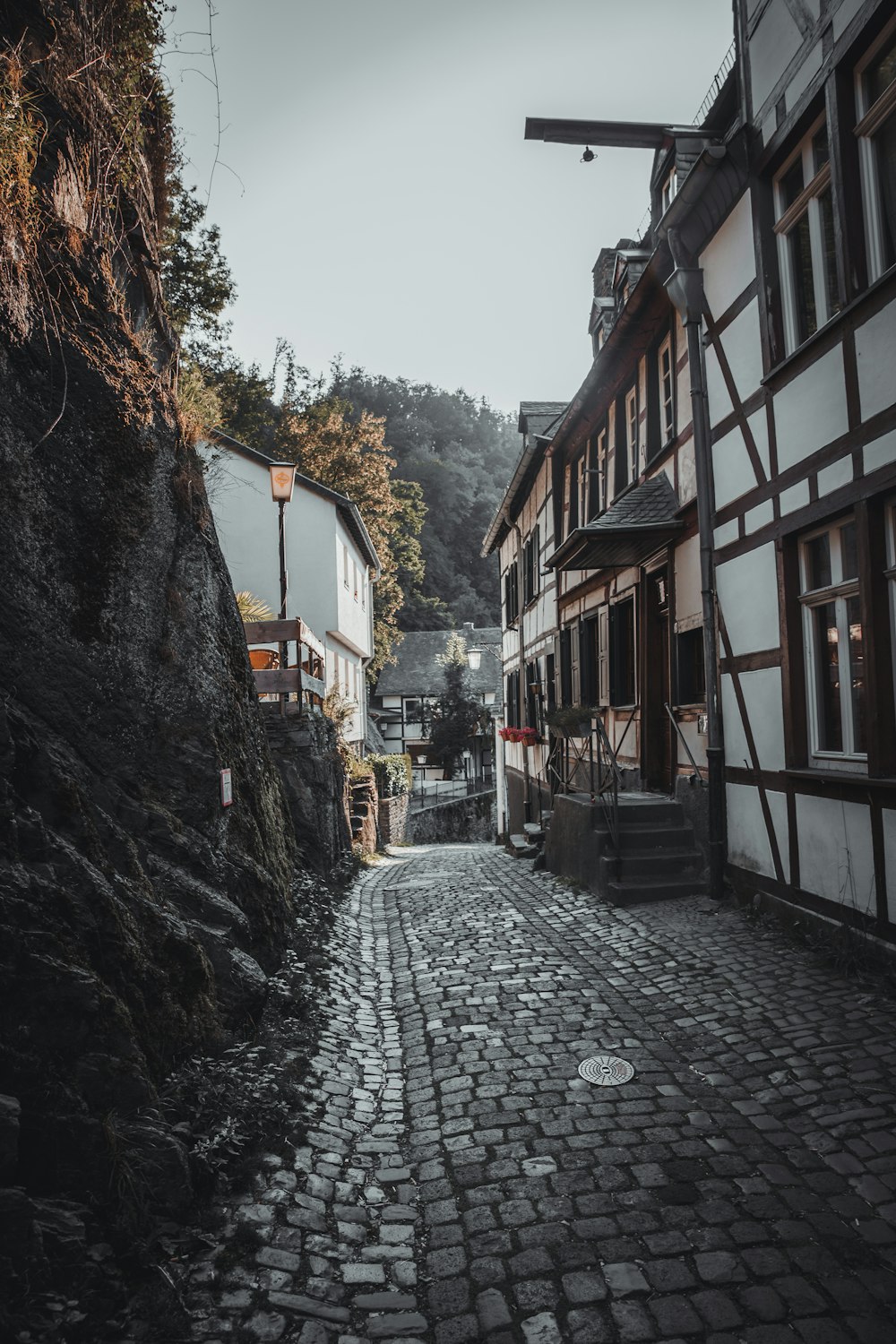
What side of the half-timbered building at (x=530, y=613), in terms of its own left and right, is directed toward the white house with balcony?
front

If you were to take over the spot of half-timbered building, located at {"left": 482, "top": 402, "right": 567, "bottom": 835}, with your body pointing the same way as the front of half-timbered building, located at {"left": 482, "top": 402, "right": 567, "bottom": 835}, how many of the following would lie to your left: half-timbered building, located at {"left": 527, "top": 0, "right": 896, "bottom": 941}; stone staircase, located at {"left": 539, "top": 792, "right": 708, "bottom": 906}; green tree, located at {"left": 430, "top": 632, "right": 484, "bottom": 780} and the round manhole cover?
3

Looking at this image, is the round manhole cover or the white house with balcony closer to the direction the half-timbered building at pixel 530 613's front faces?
the white house with balcony

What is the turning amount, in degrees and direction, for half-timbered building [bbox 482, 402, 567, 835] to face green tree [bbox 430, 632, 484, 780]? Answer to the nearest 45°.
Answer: approximately 90° to its right

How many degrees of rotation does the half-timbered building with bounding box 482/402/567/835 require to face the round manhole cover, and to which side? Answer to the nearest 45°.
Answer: approximately 90° to its left

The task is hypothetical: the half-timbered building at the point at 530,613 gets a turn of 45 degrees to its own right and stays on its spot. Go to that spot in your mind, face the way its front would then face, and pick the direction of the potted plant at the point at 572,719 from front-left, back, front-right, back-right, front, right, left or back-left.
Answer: back-left

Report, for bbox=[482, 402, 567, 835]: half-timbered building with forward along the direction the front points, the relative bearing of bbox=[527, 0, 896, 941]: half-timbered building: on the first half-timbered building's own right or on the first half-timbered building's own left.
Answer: on the first half-timbered building's own left

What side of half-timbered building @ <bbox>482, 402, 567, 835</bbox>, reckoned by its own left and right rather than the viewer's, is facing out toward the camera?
left

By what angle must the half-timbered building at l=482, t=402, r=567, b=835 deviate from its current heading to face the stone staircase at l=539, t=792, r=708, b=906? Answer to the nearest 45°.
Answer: approximately 90° to its left
